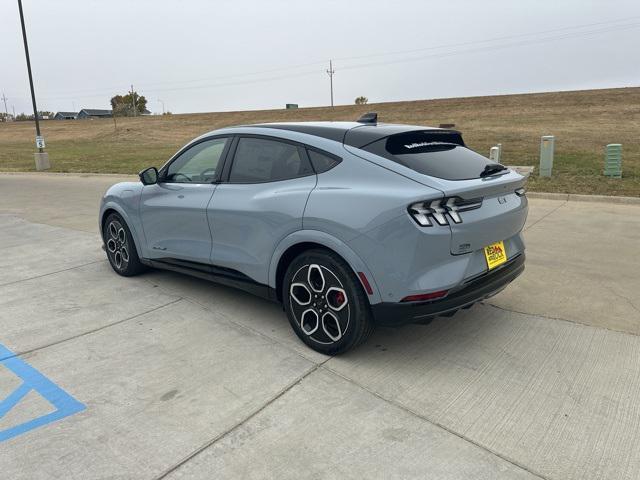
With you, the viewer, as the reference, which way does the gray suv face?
facing away from the viewer and to the left of the viewer

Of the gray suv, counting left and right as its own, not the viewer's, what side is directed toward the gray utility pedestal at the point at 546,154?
right
